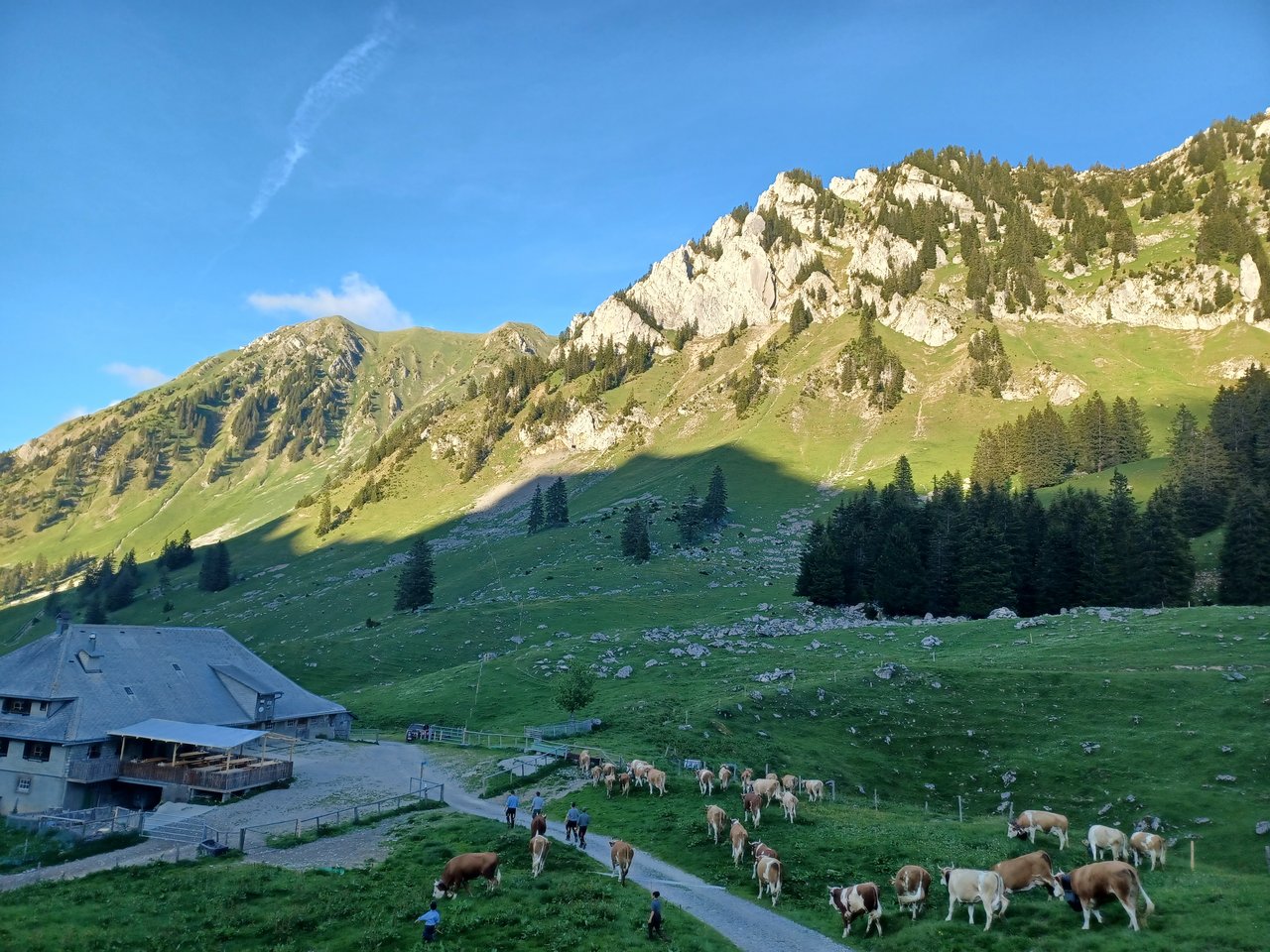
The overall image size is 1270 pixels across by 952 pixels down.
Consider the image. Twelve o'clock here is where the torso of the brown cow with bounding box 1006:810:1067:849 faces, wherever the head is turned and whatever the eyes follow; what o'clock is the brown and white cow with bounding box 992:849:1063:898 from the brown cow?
The brown and white cow is roughly at 9 o'clock from the brown cow.

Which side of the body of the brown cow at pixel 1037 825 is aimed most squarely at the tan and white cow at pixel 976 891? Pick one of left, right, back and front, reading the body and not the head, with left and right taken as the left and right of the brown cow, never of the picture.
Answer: left

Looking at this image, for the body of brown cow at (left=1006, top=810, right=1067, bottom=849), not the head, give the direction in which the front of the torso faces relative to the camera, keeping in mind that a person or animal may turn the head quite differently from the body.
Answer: to the viewer's left

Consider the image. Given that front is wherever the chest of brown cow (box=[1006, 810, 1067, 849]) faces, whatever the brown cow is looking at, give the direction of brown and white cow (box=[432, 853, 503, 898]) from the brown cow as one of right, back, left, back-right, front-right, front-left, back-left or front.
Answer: front-left
